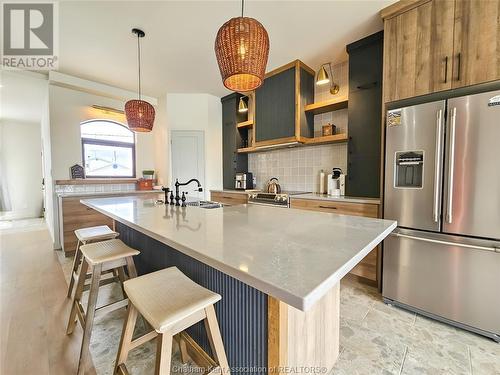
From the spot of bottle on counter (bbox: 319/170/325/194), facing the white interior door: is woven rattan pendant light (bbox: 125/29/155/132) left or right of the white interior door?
left

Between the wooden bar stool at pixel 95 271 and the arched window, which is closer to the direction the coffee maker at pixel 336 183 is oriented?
the wooden bar stool

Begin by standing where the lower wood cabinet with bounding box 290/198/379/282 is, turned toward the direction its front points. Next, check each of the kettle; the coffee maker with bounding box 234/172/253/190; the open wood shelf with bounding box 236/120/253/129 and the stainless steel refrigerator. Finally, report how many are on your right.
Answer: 3

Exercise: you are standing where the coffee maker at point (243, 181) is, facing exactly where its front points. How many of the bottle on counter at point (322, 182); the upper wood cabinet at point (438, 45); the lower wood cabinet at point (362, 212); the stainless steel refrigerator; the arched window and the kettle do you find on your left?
5

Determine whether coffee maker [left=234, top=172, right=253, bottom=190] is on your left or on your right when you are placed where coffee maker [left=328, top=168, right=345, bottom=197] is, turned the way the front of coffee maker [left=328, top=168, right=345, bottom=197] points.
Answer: on your right

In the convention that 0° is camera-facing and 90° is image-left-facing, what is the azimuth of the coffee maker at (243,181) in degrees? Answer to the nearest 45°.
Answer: approximately 45°

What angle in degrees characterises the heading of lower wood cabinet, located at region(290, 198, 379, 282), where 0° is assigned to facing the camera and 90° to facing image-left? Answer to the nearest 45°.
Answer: approximately 45°
